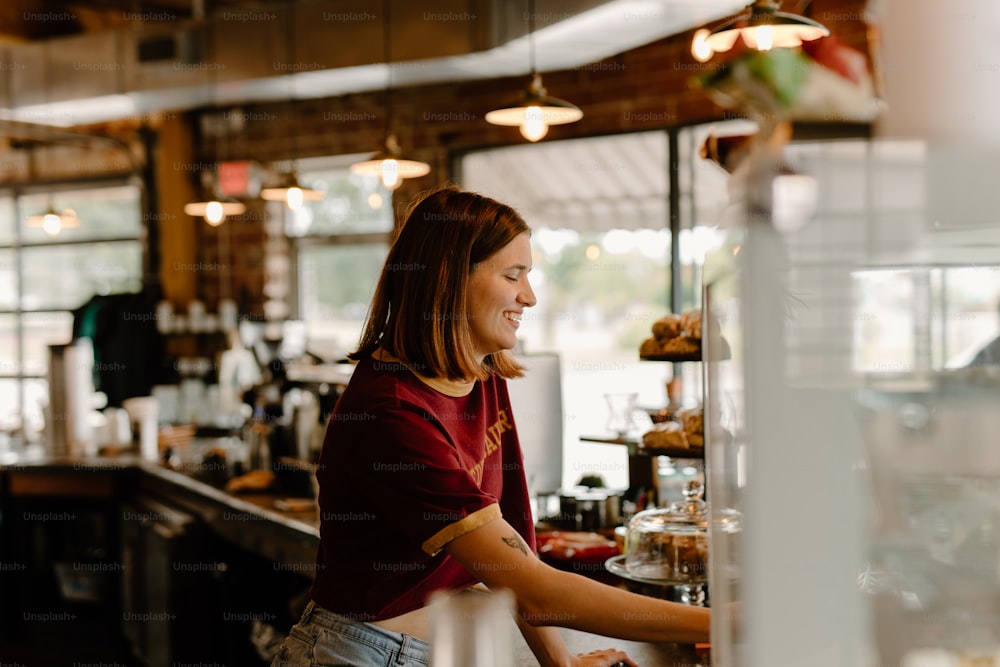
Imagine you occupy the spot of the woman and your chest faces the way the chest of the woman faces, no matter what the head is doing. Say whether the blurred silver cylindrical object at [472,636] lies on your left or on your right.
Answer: on your right

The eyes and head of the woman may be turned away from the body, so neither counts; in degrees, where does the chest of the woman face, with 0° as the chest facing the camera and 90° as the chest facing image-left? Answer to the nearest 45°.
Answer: approximately 270°

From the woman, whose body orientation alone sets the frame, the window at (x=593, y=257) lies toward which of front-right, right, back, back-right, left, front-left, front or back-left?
left

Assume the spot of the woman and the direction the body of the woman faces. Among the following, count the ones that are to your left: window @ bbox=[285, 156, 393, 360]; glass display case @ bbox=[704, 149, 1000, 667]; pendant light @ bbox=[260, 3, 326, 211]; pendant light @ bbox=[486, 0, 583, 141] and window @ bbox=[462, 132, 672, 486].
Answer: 4

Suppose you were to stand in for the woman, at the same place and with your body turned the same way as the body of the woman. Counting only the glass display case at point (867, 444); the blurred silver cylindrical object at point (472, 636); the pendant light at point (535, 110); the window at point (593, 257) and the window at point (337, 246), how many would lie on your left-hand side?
3

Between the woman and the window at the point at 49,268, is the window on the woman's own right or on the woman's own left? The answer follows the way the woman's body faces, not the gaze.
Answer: on the woman's own left

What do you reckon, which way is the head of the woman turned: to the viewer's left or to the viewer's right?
to the viewer's right

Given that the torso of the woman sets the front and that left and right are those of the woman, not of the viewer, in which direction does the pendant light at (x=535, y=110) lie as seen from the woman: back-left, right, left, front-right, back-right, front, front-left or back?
left

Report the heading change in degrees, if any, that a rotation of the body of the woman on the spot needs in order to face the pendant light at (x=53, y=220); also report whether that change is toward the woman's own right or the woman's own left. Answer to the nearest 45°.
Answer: approximately 135° to the woman's own left

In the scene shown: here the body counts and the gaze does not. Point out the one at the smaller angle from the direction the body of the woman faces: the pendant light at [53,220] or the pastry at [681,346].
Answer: the pastry

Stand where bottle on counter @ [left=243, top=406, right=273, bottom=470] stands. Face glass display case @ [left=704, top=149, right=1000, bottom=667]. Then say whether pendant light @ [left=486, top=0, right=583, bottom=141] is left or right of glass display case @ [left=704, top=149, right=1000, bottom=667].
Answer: left
